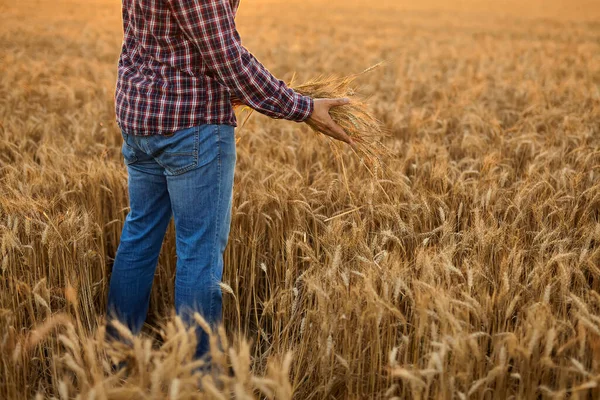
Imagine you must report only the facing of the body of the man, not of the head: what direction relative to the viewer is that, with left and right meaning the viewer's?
facing away from the viewer and to the right of the viewer
